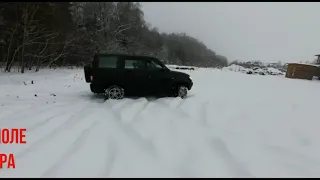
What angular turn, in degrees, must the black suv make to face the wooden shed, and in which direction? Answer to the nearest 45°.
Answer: approximately 45° to its left

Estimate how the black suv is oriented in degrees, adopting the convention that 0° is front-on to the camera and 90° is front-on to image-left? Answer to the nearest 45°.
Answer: approximately 270°
